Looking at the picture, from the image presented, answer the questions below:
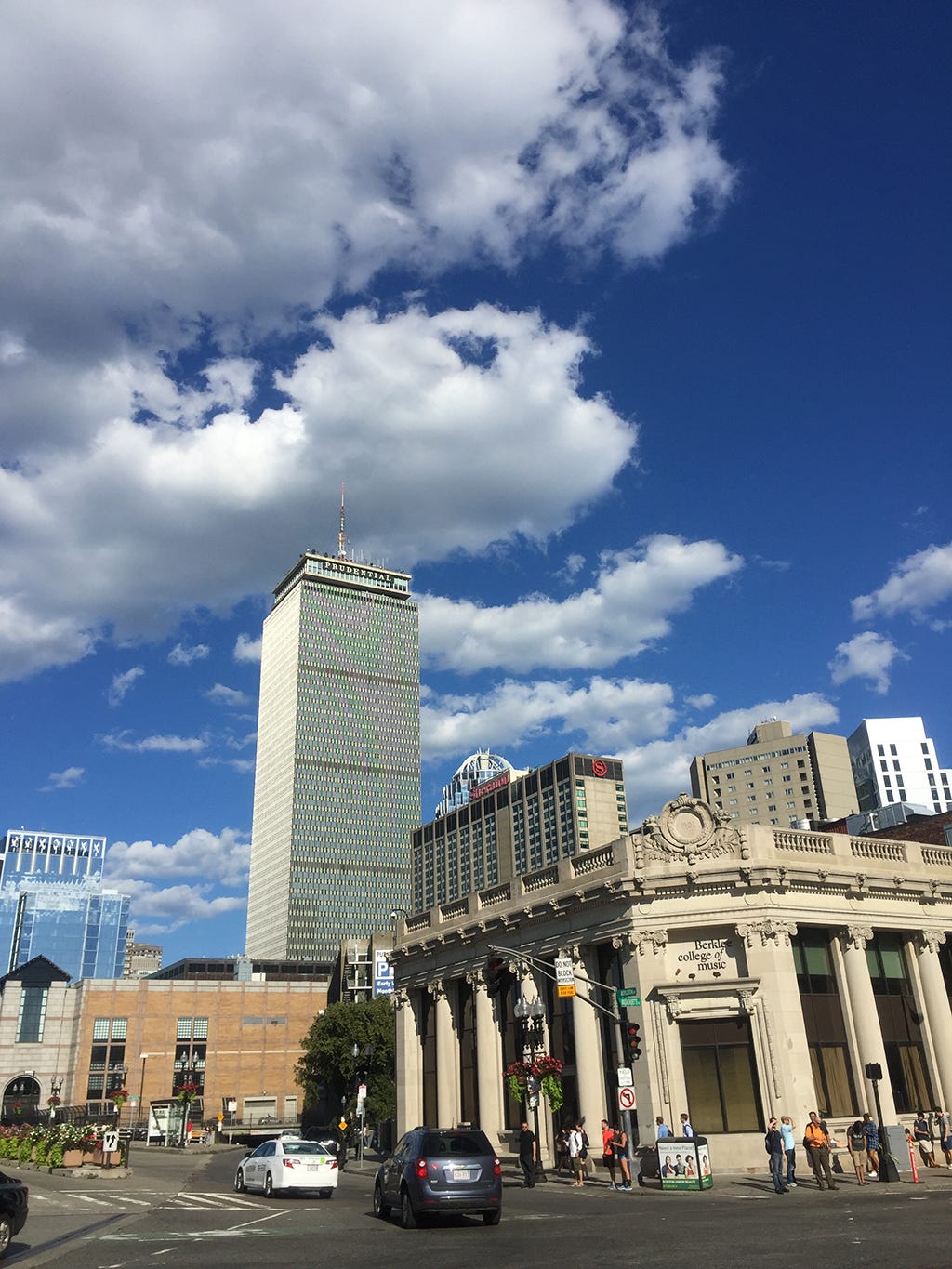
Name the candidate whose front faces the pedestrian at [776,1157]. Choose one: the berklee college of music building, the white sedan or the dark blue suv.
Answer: the berklee college of music building

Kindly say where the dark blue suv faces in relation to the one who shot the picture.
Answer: facing away from the viewer and to the left of the viewer

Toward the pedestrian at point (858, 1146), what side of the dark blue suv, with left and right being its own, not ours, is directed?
right

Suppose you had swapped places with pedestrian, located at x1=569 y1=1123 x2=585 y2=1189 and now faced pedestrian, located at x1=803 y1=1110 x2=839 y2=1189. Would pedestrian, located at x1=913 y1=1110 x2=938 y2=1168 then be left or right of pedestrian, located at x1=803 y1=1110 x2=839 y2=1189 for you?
left

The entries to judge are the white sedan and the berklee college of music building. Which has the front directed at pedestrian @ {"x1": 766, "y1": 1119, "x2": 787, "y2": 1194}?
the berklee college of music building

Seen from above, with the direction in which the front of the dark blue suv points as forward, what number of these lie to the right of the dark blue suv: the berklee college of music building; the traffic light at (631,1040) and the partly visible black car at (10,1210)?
2

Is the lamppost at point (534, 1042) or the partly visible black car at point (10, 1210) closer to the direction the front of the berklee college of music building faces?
the partly visible black car

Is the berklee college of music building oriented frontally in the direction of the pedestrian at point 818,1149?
yes

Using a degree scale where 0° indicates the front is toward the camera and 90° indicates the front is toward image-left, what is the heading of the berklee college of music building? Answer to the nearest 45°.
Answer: approximately 0°
